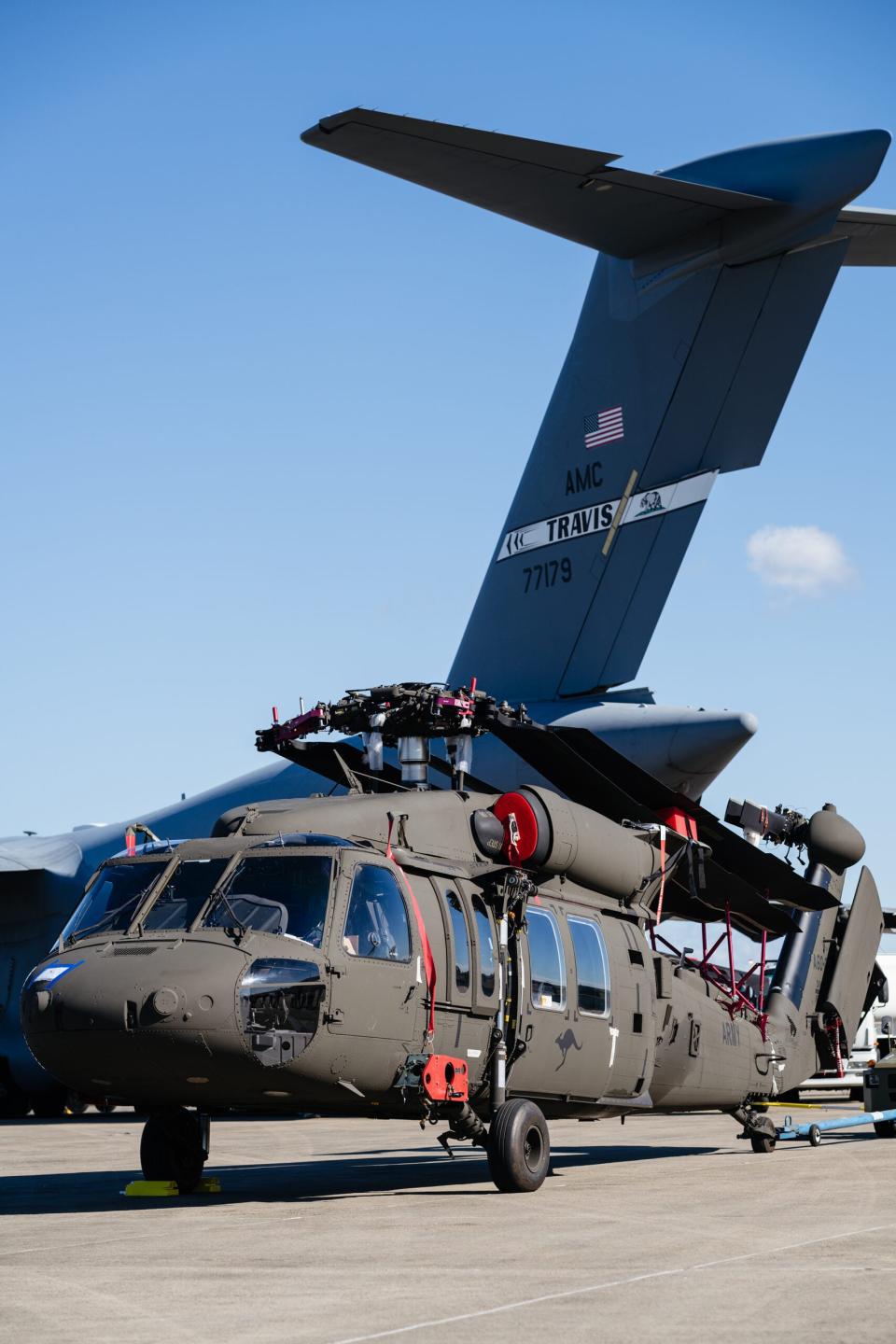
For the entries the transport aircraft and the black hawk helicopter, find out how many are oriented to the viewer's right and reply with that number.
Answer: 0

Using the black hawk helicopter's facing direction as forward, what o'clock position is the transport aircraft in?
The transport aircraft is roughly at 5 o'clock from the black hawk helicopter.

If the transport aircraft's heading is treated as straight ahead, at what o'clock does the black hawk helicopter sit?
The black hawk helicopter is roughly at 8 o'clock from the transport aircraft.

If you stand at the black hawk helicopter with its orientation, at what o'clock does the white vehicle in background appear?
The white vehicle in background is roughly at 5 o'clock from the black hawk helicopter.

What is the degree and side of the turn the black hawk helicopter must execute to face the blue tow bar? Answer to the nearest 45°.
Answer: approximately 180°

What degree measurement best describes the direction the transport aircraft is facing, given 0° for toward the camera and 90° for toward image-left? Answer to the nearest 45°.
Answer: approximately 135°

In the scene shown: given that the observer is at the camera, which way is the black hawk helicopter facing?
facing the viewer and to the left of the viewer
